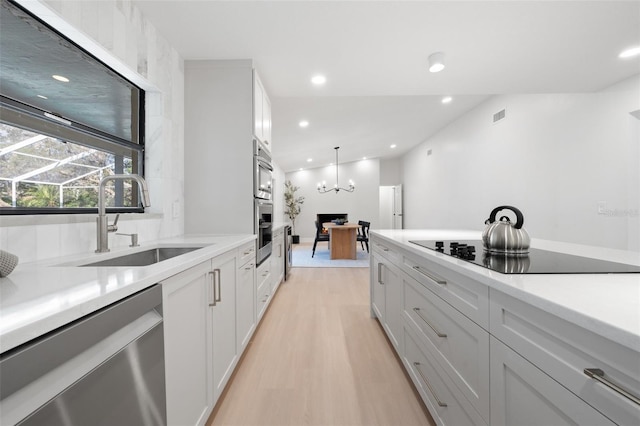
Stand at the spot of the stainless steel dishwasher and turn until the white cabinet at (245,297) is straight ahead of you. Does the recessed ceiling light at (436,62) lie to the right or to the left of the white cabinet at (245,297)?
right

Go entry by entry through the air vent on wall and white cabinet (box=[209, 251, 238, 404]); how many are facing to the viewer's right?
1

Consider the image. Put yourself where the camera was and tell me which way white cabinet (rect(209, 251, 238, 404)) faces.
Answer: facing to the right of the viewer

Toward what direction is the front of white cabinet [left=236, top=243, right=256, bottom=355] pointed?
to the viewer's right

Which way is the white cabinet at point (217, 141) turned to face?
to the viewer's right

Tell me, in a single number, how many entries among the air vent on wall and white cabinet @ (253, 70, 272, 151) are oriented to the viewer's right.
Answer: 1

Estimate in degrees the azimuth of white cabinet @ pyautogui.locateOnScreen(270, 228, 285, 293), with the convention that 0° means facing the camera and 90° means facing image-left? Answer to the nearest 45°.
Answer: approximately 270°

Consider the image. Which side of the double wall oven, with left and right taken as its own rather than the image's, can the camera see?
right

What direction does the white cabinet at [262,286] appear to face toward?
to the viewer's right

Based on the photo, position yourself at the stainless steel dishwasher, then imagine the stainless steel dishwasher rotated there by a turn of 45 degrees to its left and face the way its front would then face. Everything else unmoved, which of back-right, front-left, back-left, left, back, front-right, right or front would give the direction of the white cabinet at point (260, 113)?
front-left

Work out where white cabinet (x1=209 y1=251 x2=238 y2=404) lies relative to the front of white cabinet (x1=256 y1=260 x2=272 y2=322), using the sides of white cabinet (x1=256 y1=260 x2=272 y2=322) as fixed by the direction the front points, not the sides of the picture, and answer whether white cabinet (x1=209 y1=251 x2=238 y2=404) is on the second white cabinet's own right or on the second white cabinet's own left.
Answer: on the second white cabinet's own right
